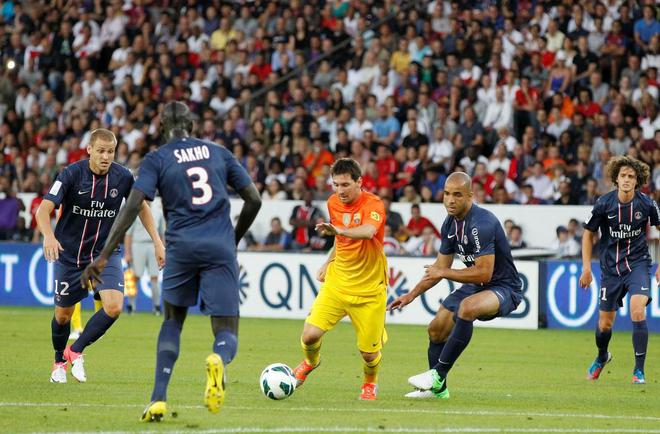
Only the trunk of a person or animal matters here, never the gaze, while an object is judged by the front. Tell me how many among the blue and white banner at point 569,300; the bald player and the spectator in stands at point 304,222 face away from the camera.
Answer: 0

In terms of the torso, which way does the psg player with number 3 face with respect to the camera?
away from the camera

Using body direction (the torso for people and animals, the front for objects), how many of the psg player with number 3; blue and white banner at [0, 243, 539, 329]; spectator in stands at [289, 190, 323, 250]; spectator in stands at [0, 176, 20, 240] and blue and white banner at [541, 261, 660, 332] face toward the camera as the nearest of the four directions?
4

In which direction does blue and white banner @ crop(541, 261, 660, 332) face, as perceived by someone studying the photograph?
facing the viewer

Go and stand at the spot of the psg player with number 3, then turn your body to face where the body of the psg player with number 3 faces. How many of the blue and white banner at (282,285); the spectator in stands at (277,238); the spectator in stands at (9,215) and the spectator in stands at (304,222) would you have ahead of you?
4

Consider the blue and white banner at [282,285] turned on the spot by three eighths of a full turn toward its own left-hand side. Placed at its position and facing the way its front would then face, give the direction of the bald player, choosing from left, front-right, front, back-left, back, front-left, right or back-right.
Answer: back-right

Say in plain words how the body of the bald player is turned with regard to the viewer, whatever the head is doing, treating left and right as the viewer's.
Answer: facing the viewer and to the left of the viewer

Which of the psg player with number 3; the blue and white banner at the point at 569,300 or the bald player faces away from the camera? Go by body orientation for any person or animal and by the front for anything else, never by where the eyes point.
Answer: the psg player with number 3

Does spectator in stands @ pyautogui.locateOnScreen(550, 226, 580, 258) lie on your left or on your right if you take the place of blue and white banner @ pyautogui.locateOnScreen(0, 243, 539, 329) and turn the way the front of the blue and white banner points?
on your left

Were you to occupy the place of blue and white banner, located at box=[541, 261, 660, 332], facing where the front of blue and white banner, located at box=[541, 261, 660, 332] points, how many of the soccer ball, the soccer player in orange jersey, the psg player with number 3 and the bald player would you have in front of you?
4

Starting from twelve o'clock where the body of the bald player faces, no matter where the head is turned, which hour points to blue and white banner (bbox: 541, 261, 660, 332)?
The blue and white banner is roughly at 5 o'clock from the bald player.

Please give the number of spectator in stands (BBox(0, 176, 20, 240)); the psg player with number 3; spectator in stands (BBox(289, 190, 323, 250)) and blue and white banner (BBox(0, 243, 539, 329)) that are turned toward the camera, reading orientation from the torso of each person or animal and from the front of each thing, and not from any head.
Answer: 3

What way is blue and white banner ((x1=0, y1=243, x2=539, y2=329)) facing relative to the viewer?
toward the camera

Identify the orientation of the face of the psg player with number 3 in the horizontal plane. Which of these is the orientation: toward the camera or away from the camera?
away from the camera

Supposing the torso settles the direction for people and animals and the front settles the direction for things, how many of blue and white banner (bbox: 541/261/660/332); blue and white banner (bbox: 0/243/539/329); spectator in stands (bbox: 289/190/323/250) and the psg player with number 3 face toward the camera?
3

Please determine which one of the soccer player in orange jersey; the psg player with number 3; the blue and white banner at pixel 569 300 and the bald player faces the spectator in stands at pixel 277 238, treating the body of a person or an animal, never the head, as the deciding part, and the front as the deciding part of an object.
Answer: the psg player with number 3

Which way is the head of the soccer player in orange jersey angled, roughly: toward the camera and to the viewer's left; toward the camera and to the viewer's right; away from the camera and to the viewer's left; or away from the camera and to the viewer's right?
toward the camera and to the viewer's left

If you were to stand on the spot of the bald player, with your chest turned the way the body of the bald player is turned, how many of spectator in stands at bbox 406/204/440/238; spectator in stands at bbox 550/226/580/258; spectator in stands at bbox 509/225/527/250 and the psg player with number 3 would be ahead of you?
1
